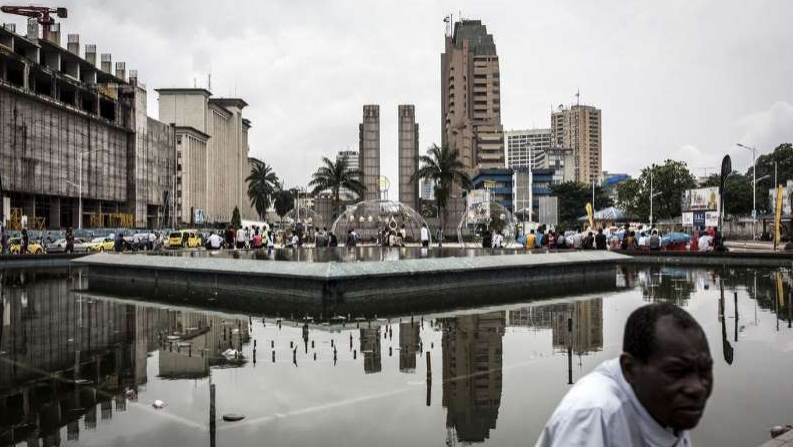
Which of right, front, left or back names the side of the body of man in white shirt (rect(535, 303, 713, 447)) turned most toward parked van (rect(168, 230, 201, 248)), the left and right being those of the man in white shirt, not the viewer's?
back

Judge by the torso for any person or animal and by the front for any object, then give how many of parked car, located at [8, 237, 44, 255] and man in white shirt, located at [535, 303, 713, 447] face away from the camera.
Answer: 0

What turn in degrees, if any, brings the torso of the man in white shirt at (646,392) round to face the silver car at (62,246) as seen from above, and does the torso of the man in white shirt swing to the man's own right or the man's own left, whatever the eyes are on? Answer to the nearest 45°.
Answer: approximately 180°

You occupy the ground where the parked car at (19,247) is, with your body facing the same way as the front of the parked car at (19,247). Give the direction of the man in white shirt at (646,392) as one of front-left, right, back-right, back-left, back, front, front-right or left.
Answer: right

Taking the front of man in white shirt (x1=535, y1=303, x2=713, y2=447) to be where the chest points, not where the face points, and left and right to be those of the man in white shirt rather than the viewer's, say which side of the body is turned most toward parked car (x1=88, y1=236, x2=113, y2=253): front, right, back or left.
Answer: back

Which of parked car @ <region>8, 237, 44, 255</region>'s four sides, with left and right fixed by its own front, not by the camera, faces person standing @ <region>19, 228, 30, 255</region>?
right

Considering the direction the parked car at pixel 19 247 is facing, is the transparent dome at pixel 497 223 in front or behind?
in front

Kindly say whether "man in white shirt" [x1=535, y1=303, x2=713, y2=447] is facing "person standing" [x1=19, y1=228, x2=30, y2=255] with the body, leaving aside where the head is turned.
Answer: no

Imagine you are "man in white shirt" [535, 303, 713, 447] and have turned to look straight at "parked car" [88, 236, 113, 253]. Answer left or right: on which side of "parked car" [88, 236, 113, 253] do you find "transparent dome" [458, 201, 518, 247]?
right

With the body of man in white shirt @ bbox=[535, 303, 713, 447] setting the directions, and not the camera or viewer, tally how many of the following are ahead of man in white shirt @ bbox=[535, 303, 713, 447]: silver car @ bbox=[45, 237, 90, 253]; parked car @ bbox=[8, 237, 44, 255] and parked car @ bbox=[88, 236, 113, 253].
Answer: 0
